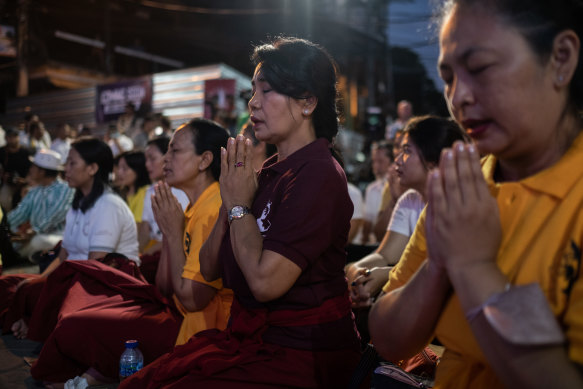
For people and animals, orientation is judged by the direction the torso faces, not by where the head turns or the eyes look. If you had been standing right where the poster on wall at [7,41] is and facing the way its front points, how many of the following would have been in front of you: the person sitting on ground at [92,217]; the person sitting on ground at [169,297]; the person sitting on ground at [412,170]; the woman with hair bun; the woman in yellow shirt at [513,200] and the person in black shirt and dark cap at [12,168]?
6

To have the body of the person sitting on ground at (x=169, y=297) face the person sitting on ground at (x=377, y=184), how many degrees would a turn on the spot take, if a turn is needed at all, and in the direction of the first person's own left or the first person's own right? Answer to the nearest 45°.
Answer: approximately 135° to the first person's own right

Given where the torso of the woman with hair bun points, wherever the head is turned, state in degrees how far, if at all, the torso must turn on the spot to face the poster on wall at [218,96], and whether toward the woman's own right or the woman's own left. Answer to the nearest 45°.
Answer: approximately 90° to the woman's own right

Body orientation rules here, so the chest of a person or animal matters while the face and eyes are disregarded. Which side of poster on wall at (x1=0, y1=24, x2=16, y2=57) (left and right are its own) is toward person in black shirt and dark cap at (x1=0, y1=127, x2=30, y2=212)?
front

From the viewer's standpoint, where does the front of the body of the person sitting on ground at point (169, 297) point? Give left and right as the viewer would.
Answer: facing to the left of the viewer

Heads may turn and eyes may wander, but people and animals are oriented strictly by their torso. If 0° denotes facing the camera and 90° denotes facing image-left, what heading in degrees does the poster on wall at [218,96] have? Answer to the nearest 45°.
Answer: approximately 0°

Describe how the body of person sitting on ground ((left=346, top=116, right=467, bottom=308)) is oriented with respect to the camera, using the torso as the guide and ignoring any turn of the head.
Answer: to the viewer's left

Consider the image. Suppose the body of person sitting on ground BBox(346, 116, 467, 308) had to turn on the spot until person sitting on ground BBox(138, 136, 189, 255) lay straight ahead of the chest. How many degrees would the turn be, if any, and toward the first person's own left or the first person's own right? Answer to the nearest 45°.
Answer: approximately 45° to the first person's own right

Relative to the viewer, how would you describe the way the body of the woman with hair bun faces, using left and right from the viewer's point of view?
facing to the left of the viewer

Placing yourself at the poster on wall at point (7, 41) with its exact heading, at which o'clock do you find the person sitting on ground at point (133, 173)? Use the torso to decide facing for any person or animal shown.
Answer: The person sitting on ground is roughly at 12 o'clock from the poster on wall.

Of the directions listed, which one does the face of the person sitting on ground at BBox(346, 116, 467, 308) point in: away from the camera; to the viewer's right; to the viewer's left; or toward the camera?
to the viewer's left

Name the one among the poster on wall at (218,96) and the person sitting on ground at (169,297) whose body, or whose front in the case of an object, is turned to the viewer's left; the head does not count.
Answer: the person sitting on ground
